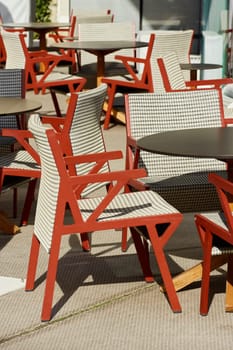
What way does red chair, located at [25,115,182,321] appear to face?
to the viewer's right

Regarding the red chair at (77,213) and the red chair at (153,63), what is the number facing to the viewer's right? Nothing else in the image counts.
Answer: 1

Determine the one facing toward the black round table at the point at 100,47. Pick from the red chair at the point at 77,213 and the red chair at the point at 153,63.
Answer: the red chair at the point at 153,63

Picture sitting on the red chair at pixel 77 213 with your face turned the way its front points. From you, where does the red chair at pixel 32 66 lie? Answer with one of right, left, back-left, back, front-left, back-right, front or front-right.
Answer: left

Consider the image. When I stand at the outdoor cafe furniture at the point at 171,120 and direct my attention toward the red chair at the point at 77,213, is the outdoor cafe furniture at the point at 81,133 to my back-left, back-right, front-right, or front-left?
front-right

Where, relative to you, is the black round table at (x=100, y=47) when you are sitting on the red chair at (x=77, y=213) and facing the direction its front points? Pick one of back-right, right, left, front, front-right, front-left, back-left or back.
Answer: left

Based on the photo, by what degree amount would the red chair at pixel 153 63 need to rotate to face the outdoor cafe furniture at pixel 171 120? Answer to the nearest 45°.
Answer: approximately 135° to its left

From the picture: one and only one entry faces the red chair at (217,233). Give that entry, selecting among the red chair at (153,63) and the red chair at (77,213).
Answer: the red chair at (77,213)

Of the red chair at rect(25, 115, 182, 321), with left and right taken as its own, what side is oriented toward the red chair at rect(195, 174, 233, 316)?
front

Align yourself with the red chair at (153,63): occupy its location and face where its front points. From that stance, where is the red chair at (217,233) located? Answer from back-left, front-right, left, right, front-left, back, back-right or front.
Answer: back-left

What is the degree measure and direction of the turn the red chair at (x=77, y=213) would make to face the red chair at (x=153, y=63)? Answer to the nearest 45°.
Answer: approximately 90° to its left

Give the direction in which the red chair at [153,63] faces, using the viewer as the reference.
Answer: facing away from the viewer and to the left of the viewer

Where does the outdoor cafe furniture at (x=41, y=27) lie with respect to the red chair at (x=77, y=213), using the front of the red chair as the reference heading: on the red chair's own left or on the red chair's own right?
on the red chair's own left
